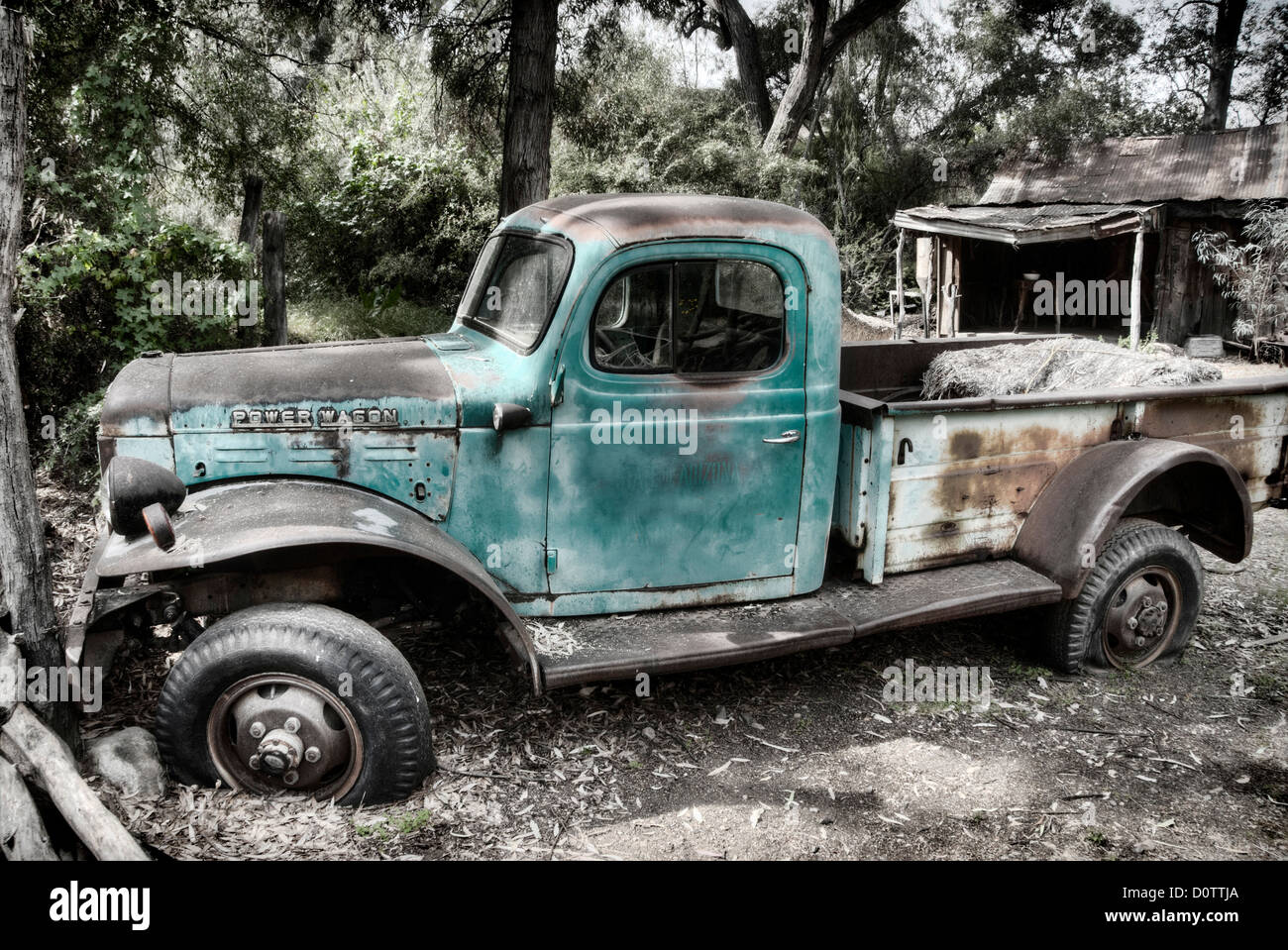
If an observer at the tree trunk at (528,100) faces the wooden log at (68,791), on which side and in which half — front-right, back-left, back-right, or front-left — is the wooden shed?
back-left

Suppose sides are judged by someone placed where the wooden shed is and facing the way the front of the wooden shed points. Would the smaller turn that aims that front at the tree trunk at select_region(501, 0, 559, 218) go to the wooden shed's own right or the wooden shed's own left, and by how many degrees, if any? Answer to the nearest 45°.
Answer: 0° — it already faces it

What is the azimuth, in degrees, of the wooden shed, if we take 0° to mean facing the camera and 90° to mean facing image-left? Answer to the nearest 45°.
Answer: approximately 0°

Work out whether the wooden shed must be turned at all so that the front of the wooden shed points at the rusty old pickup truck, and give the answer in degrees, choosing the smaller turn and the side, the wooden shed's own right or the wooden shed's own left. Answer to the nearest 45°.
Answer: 0° — it already faces it

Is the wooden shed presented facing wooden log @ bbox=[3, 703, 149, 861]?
yes

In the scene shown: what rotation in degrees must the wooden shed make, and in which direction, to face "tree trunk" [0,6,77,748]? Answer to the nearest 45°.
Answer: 0° — it already faces it
